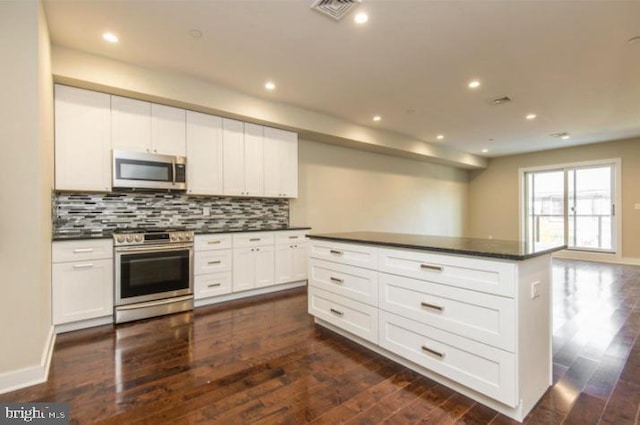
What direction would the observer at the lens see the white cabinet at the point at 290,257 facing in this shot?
facing the viewer and to the right of the viewer

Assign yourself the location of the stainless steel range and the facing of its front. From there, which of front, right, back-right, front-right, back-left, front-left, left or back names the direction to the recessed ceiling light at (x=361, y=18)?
front-left

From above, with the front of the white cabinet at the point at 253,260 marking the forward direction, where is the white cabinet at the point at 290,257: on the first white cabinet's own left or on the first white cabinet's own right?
on the first white cabinet's own left

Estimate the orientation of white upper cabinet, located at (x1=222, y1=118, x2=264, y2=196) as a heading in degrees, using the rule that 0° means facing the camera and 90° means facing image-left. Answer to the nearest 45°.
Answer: approximately 315°

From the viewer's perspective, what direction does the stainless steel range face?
toward the camera

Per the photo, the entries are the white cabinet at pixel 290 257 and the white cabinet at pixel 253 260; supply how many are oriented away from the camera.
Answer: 0

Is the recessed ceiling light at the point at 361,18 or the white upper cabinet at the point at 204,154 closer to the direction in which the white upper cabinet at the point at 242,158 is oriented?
the recessed ceiling light

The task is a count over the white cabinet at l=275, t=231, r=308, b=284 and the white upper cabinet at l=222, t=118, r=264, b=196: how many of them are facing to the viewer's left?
0

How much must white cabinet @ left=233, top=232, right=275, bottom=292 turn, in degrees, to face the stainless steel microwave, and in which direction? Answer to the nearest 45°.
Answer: approximately 135° to its right
